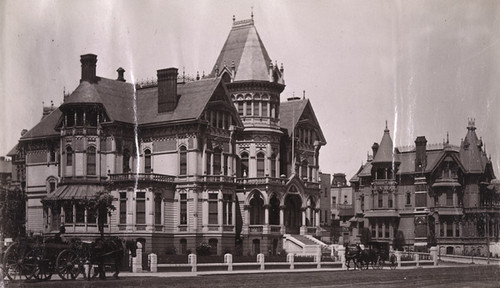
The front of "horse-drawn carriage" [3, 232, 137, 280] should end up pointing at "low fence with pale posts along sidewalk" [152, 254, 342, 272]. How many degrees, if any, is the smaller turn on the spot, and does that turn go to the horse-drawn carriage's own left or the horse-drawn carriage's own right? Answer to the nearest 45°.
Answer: approximately 45° to the horse-drawn carriage's own left

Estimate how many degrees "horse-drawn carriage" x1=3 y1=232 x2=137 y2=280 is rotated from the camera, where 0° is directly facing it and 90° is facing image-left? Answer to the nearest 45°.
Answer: approximately 270°
